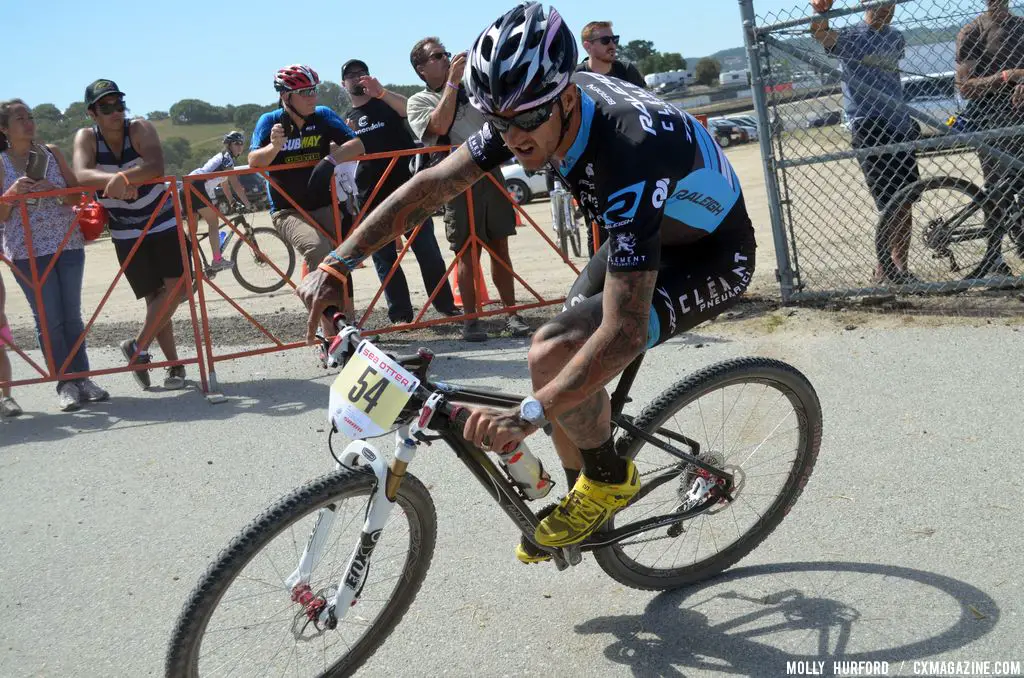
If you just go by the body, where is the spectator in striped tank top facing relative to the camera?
toward the camera

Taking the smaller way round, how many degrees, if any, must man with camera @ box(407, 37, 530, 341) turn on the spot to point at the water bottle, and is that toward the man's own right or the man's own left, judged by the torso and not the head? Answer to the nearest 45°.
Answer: approximately 45° to the man's own right

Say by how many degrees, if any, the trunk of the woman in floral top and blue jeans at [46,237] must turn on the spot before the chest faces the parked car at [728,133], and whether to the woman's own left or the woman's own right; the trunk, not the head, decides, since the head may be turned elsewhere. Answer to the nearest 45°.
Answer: approximately 90° to the woman's own left

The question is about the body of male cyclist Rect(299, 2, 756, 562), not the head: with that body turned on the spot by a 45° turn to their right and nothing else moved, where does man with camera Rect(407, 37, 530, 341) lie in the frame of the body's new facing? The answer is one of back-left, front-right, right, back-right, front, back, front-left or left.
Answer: right

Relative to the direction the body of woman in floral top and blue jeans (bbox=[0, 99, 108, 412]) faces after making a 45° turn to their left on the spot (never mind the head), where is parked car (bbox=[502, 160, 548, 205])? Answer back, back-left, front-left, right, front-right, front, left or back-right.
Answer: front-left

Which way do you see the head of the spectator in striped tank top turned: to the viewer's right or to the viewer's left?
to the viewer's right

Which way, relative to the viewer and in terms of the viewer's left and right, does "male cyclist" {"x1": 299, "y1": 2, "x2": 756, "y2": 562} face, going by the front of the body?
facing the viewer and to the left of the viewer

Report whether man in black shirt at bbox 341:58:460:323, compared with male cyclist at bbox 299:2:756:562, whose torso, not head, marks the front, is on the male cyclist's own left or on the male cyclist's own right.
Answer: on the male cyclist's own right

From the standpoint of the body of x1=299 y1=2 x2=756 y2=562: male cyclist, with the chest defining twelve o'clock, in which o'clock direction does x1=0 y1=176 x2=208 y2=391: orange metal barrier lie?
The orange metal barrier is roughly at 3 o'clock from the male cyclist.

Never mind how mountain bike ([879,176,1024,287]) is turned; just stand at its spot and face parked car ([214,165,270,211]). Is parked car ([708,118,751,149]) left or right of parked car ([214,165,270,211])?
right

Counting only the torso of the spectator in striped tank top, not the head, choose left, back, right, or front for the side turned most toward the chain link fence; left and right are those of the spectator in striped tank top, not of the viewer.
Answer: left

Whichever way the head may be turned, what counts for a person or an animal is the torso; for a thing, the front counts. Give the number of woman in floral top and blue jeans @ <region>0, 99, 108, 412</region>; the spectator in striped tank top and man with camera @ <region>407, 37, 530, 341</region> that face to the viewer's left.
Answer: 0

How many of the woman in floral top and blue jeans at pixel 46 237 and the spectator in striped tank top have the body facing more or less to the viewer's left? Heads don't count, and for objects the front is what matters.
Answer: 0

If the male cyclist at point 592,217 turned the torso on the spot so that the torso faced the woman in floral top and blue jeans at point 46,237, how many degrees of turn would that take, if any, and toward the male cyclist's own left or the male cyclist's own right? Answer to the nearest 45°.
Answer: approximately 90° to the male cyclist's own right

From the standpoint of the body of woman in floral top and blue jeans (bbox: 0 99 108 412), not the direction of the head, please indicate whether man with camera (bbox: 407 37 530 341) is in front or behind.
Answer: in front

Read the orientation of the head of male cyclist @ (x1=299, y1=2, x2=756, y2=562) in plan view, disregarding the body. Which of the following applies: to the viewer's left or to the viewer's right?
to the viewer's left

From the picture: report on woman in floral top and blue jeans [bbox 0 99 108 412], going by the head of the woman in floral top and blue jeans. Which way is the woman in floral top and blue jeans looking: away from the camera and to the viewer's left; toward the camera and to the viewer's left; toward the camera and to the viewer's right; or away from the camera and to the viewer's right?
toward the camera and to the viewer's right

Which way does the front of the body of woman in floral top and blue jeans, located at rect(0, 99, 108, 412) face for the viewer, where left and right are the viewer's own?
facing the viewer and to the right of the viewer

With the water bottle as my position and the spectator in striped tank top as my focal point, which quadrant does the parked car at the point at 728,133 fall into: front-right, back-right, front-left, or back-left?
front-right

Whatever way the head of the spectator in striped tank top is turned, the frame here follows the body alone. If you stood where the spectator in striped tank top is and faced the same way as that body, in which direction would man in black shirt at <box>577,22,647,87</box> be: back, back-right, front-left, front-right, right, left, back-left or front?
left
